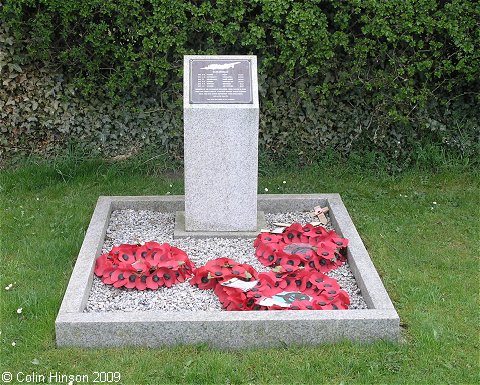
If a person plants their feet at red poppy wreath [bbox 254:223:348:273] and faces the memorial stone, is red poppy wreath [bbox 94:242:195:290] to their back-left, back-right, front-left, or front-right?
front-left

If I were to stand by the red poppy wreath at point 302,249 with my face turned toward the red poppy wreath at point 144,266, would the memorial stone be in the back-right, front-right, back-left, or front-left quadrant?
front-right

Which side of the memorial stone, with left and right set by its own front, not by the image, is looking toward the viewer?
front

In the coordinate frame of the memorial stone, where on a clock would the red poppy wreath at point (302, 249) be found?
The red poppy wreath is roughly at 10 o'clock from the memorial stone.

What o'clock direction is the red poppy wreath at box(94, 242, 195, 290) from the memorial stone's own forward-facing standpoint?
The red poppy wreath is roughly at 1 o'clock from the memorial stone.

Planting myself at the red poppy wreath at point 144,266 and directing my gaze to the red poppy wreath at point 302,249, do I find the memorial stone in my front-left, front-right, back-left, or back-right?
front-left
